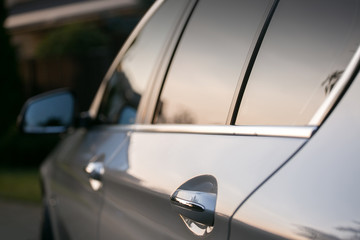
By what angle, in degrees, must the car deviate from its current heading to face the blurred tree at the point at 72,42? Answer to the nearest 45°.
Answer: approximately 45° to its right

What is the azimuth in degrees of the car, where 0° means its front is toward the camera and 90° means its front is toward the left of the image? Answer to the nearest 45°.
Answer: approximately 135°

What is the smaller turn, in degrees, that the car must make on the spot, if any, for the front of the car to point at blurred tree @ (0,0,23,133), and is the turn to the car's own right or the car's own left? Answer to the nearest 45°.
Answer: approximately 45° to the car's own right
